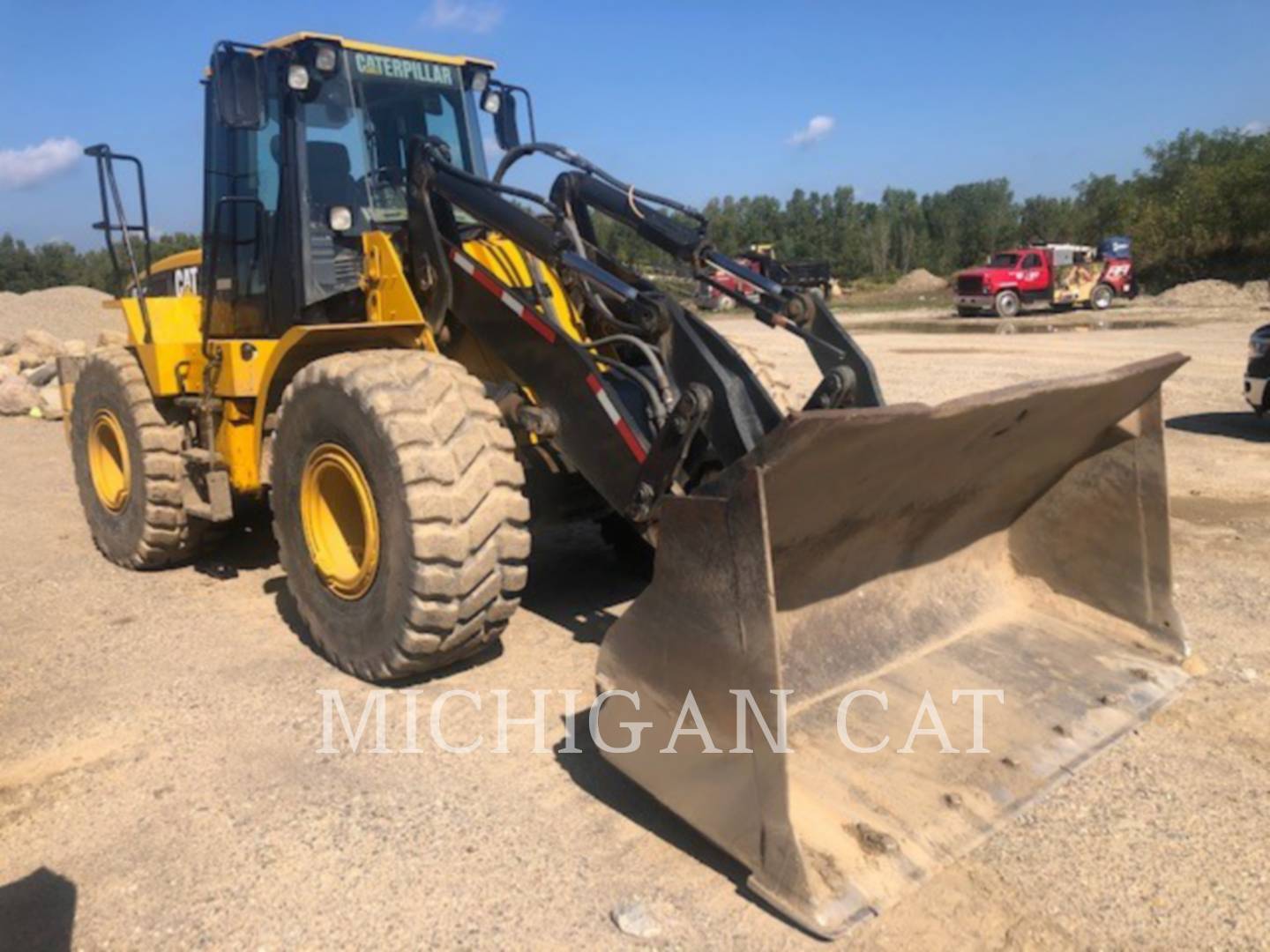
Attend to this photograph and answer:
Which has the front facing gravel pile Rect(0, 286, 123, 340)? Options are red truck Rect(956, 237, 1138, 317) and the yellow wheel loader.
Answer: the red truck

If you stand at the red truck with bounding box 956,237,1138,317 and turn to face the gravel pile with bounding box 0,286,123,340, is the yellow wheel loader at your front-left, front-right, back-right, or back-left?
front-left

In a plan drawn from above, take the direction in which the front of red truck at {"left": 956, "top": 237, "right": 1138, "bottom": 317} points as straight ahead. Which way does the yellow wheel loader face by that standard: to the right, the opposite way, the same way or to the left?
to the left

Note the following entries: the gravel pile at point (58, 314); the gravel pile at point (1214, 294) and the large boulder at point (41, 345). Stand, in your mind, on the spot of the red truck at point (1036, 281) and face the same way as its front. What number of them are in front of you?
2

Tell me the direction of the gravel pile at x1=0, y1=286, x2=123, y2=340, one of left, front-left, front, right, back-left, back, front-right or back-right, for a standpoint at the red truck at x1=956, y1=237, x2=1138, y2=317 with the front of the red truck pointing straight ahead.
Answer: front

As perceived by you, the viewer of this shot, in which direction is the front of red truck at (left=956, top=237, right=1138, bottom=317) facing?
facing the viewer and to the left of the viewer

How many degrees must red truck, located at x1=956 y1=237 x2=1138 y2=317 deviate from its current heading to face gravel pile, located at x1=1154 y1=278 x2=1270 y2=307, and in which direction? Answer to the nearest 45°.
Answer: approximately 180°

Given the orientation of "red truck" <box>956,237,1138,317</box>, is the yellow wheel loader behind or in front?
in front

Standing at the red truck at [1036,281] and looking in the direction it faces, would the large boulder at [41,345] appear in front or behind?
in front

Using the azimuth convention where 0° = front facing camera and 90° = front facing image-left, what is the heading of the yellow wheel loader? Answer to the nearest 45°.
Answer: approximately 315°

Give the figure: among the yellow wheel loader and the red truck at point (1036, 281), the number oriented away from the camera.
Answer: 0

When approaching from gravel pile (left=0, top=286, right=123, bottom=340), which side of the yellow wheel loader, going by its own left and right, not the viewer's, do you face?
back

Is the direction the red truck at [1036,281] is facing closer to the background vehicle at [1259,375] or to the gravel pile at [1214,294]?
the background vehicle
